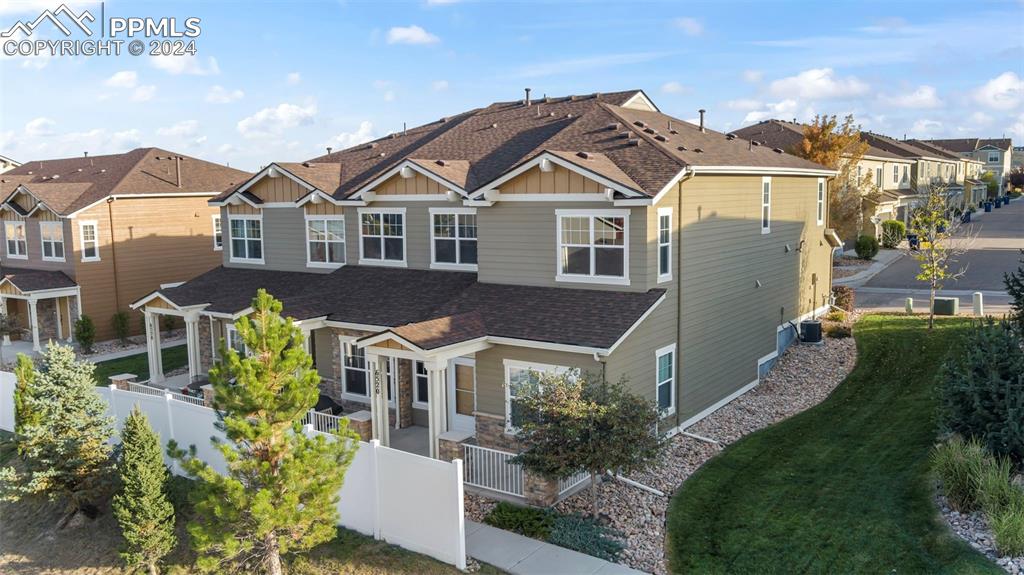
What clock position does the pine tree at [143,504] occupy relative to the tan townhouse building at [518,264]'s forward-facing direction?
The pine tree is roughly at 12 o'clock from the tan townhouse building.

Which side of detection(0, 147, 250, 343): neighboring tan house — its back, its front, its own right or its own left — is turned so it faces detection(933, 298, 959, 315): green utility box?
left

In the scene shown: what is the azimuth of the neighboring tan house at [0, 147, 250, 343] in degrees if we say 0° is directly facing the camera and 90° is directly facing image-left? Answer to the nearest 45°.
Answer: approximately 45°

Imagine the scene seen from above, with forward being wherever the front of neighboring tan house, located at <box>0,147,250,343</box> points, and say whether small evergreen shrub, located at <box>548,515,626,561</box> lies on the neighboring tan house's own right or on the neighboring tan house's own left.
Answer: on the neighboring tan house's own left

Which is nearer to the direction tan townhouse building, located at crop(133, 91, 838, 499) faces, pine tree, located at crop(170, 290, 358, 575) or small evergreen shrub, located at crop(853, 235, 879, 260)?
the pine tree

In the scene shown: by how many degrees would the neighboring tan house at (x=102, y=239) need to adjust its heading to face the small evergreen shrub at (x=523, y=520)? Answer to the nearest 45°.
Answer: approximately 45° to its left

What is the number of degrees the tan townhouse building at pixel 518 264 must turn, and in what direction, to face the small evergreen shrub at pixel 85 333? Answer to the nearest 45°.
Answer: approximately 90° to its right

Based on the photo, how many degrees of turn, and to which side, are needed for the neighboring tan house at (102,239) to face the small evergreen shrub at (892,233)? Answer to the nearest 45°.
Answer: approximately 135° to its left

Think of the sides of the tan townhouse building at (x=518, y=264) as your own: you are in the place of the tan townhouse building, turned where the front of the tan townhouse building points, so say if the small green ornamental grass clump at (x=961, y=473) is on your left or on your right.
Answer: on your left

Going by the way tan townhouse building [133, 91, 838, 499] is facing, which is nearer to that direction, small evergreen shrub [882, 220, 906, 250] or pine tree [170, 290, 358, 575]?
the pine tree

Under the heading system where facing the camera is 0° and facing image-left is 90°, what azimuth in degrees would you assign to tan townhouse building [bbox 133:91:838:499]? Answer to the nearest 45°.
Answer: approximately 45°
